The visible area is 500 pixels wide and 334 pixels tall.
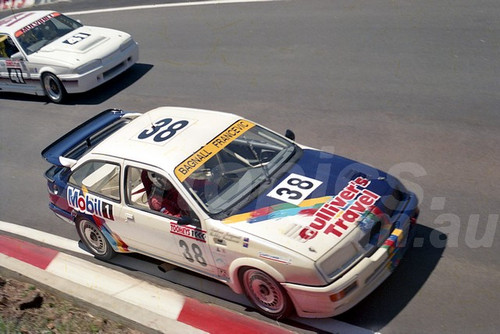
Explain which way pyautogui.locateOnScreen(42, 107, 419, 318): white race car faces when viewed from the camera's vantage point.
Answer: facing the viewer and to the right of the viewer

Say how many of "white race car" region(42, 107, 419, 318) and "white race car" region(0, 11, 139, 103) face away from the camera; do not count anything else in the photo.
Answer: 0

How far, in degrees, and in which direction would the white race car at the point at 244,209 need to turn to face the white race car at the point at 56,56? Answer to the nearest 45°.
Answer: approximately 180°

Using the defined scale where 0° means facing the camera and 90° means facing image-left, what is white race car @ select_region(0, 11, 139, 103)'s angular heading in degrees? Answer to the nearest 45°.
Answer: approximately 315°

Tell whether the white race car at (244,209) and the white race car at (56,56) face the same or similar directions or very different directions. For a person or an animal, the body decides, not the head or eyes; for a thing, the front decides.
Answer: same or similar directions

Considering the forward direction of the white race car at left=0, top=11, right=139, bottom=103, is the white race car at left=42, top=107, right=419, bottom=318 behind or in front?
in front
